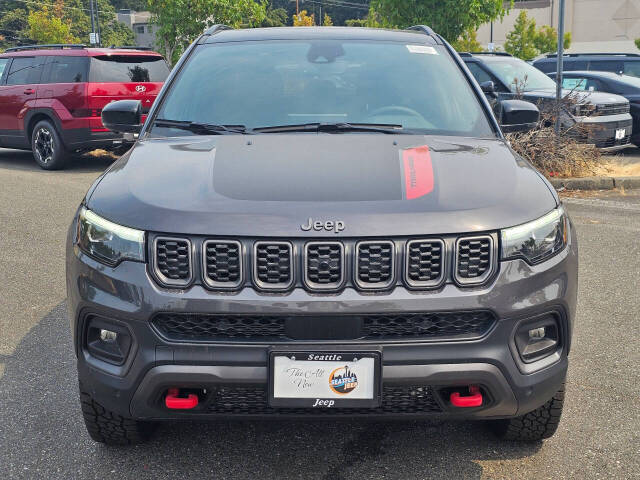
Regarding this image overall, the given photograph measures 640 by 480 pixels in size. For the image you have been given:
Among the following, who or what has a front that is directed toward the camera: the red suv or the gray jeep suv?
the gray jeep suv

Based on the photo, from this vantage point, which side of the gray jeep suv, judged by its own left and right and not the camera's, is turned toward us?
front

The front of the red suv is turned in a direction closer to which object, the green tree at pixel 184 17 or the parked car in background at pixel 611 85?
the green tree

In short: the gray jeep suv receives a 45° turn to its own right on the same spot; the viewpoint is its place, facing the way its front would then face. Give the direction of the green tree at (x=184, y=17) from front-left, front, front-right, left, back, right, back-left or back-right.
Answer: back-right

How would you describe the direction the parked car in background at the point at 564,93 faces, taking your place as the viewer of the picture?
facing the viewer and to the right of the viewer

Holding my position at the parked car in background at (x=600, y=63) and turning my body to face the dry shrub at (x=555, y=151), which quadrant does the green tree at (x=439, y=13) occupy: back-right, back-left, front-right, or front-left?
back-right

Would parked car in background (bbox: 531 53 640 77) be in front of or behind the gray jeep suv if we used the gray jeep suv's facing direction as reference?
behind

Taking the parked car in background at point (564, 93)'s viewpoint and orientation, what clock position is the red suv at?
The red suv is roughly at 4 o'clock from the parked car in background.

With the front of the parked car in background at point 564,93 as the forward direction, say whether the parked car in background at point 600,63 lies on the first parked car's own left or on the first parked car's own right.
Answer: on the first parked car's own left

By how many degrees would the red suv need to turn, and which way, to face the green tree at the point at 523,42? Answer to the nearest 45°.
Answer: approximately 90° to its right

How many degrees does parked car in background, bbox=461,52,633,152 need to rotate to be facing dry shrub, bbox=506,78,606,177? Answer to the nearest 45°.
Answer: approximately 45° to its right

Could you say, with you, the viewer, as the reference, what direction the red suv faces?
facing away from the viewer and to the left of the viewer

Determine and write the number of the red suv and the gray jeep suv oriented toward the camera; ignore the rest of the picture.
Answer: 1
